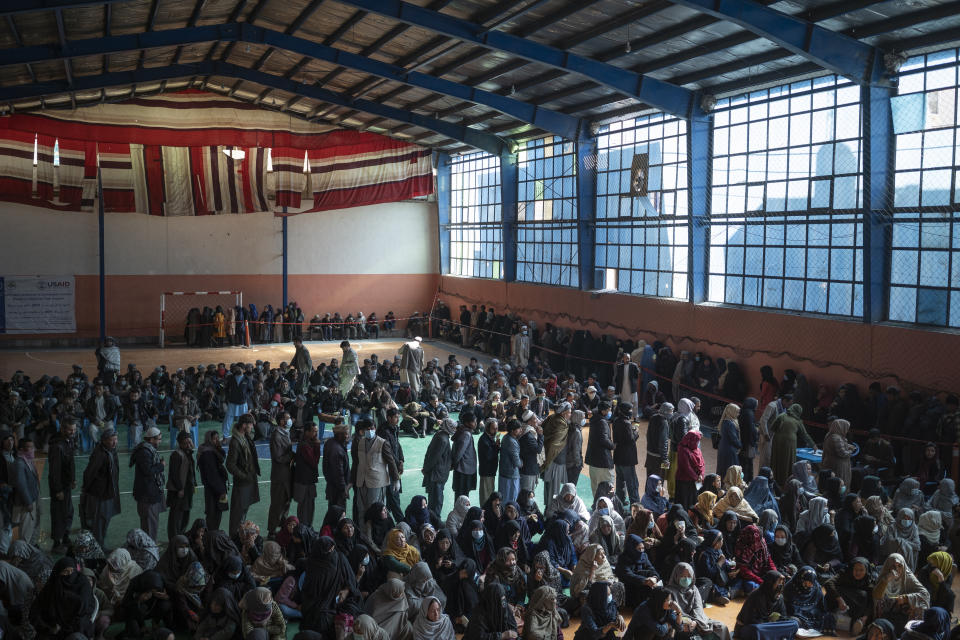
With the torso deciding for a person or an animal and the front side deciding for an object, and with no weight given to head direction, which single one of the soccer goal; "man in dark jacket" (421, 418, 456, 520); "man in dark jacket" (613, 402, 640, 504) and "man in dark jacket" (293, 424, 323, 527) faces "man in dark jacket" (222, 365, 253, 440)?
the soccer goal
